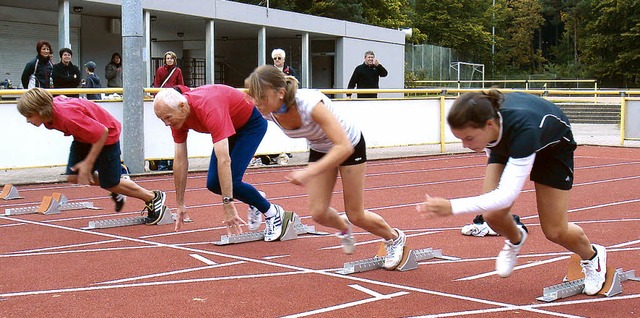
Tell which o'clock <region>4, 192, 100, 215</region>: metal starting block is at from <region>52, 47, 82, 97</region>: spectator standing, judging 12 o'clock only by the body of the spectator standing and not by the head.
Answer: The metal starting block is roughly at 12 o'clock from the spectator standing.

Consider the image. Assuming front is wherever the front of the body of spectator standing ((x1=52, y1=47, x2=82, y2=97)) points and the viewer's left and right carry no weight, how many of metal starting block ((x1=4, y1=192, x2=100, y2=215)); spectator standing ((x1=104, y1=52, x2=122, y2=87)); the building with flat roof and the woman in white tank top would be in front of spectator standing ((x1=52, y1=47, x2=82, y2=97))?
2
